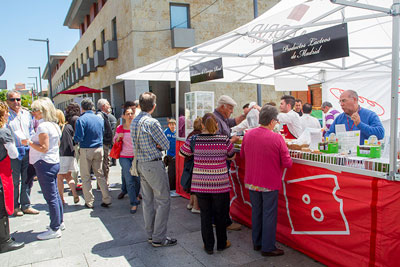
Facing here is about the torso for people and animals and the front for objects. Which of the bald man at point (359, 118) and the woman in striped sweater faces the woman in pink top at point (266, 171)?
the bald man

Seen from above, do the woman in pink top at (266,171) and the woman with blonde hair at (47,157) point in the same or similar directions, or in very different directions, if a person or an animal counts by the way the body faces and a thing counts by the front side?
very different directions

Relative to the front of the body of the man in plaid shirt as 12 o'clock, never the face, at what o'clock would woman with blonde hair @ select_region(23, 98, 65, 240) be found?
The woman with blonde hair is roughly at 8 o'clock from the man in plaid shirt.

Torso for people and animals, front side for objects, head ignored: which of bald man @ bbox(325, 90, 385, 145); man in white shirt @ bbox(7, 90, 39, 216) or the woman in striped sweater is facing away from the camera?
the woman in striped sweater

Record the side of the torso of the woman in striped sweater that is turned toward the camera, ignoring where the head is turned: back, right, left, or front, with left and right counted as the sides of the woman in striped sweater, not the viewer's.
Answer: back

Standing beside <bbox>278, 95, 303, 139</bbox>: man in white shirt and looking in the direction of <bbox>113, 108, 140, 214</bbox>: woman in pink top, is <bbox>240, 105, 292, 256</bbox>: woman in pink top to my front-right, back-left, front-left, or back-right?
front-left

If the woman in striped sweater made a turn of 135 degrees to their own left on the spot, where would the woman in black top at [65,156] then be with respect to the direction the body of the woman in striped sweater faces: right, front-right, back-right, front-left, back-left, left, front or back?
right

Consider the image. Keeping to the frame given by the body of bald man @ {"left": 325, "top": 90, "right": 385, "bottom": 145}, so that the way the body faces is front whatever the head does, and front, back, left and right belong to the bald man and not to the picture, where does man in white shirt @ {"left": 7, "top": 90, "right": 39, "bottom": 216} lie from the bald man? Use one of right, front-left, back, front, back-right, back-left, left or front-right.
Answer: front-right

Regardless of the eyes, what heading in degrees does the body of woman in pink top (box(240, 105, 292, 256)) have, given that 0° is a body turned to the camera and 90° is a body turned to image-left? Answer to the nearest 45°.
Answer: approximately 225°

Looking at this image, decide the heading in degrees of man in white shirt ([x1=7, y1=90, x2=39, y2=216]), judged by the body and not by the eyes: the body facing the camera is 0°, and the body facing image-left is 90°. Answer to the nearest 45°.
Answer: approximately 315°

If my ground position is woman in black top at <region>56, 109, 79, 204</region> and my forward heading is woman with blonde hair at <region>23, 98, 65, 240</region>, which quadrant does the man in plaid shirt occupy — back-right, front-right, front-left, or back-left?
front-left

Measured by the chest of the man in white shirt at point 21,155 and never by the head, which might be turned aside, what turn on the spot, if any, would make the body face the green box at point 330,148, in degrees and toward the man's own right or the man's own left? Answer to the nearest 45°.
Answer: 0° — they already face it

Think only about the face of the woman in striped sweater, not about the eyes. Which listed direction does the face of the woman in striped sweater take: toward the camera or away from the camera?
away from the camera

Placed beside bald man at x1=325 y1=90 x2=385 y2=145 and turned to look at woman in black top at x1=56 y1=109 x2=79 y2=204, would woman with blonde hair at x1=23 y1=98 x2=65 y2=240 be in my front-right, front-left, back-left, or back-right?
front-left
